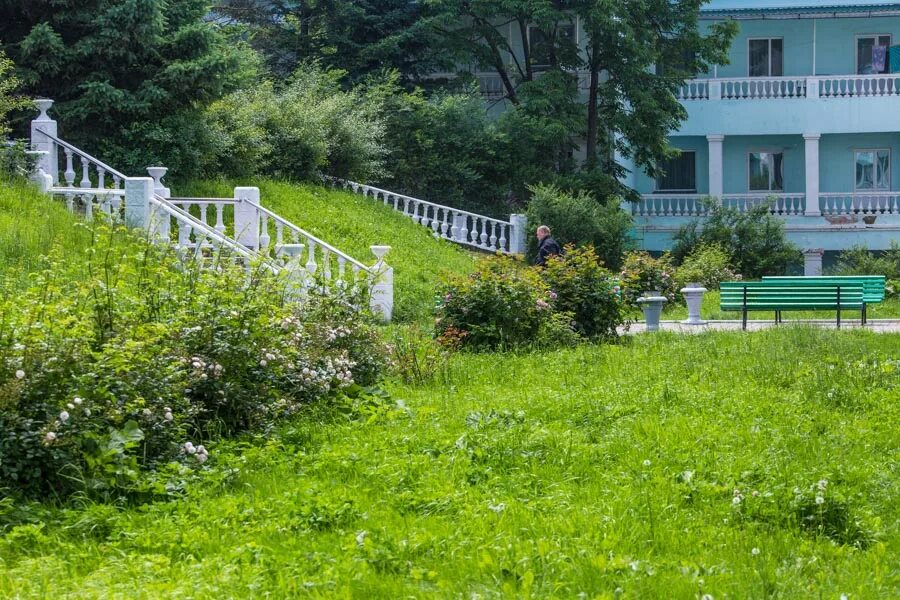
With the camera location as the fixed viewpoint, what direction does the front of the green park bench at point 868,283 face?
facing the viewer

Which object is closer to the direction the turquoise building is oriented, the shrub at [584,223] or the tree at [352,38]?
the shrub

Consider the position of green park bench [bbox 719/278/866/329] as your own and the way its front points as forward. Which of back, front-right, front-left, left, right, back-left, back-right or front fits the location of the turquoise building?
front

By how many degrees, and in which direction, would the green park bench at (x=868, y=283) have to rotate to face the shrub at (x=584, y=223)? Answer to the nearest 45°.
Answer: approximately 135° to its right

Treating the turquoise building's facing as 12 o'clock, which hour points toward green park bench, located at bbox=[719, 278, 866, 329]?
The green park bench is roughly at 12 o'clock from the turquoise building.

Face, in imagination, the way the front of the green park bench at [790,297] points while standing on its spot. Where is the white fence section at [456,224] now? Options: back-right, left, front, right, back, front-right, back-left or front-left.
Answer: front-left

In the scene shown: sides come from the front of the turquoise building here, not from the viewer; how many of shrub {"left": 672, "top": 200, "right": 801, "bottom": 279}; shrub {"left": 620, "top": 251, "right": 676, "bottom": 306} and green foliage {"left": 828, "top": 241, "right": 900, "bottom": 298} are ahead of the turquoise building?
3

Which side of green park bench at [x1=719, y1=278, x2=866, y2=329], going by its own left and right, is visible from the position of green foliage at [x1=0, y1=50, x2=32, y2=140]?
left

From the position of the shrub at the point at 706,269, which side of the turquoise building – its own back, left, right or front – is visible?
front

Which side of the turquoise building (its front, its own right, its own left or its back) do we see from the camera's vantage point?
front

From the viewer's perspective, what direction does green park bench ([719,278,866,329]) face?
away from the camera
